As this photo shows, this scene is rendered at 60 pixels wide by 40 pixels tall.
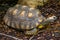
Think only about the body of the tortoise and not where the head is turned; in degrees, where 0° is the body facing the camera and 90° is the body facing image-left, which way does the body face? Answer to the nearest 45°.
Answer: approximately 270°
